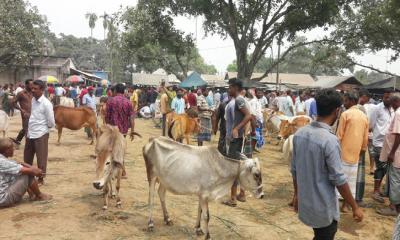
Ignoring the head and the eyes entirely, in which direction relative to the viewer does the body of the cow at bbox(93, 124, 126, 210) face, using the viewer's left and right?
facing the viewer

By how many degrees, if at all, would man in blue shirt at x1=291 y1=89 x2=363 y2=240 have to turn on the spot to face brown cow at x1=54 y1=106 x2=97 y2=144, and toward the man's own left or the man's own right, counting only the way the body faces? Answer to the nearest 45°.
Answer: approximately 90° to the man's own left

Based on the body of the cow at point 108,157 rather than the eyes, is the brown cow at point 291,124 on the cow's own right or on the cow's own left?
on the cow's own left

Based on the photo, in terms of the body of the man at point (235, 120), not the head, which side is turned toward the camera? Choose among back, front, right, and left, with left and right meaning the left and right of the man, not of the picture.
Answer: left

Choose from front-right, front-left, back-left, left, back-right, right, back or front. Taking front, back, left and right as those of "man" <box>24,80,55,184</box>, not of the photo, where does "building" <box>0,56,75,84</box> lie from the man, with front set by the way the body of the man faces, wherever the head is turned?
back-right

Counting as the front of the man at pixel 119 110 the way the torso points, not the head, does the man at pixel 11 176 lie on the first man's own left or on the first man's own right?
on the first man's own left

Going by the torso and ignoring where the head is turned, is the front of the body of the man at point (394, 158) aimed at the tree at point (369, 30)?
no

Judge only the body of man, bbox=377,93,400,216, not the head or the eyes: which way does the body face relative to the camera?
to the viewer's left

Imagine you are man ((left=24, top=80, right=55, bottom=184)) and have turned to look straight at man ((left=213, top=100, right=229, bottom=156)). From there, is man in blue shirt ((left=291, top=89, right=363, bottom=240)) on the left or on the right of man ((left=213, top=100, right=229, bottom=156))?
right

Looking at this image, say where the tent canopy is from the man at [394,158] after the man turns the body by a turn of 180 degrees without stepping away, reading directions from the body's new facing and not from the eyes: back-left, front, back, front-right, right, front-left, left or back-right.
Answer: back-left

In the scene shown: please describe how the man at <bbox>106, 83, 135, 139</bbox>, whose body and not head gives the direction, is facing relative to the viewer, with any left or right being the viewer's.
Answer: facing away from the viewer

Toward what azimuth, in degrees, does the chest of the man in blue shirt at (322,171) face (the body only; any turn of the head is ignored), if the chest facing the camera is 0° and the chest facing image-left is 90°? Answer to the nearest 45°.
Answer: approximately 225°
